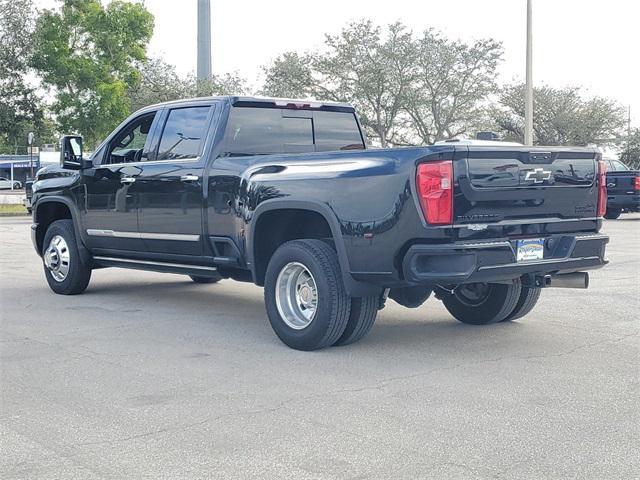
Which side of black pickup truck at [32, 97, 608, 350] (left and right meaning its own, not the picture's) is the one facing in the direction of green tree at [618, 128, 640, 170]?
right

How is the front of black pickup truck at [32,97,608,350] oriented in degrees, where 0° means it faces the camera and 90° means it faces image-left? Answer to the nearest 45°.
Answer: approximately 135°

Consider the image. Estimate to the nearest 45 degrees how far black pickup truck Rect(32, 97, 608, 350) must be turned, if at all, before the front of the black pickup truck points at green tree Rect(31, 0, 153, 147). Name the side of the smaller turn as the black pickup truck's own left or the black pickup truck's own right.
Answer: approximately 45° to the black pickup truck's own right

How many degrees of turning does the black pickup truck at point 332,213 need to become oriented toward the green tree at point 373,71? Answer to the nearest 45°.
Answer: approximately 45° to its right

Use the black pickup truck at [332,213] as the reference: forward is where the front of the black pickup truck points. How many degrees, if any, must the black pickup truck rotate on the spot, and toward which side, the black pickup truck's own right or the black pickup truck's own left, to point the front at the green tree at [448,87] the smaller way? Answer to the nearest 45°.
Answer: approximately 45° to the black pickup truck's own right

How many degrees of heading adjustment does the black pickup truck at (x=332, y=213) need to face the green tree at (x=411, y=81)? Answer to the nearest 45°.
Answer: approximately 45° to its right

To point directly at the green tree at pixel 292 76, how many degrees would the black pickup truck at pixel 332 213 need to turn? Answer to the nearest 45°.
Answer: approximately 45° to its right

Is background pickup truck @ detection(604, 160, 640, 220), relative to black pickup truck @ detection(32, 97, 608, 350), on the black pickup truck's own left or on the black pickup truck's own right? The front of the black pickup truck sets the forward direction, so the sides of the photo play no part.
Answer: on the black pickup truck's own right
